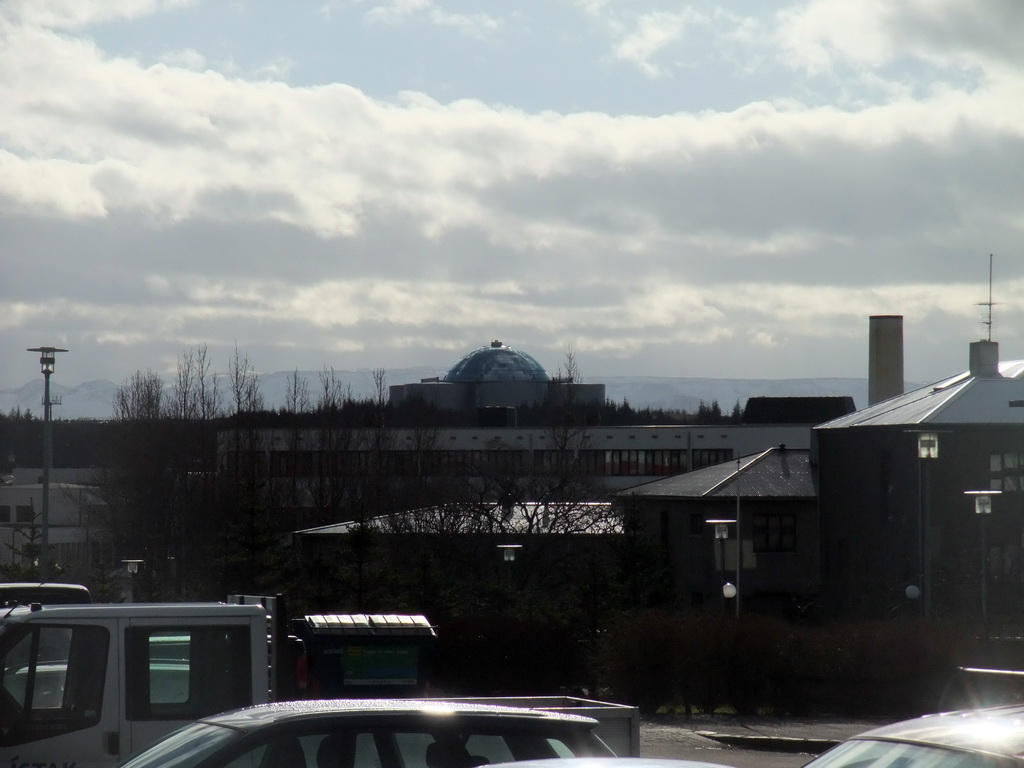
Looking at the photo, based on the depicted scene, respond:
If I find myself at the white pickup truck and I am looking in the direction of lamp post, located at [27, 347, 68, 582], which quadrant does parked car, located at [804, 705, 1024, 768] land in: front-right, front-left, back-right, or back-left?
back-right

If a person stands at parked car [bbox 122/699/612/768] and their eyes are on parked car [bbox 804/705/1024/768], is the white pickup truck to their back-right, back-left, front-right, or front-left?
back-left

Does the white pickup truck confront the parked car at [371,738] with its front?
no

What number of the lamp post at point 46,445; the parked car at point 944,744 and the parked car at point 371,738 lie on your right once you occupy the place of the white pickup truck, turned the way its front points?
1

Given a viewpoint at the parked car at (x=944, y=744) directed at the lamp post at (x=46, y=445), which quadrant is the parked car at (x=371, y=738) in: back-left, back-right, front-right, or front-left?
front-left

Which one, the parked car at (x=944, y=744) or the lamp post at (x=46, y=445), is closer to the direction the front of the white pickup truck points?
the lamp post

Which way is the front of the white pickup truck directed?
to the viewer's left

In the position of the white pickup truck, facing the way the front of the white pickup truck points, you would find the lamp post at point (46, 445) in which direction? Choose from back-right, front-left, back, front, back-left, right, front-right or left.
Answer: right

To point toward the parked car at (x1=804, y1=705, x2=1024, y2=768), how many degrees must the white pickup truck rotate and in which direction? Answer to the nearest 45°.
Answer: approximately 135° to its left
